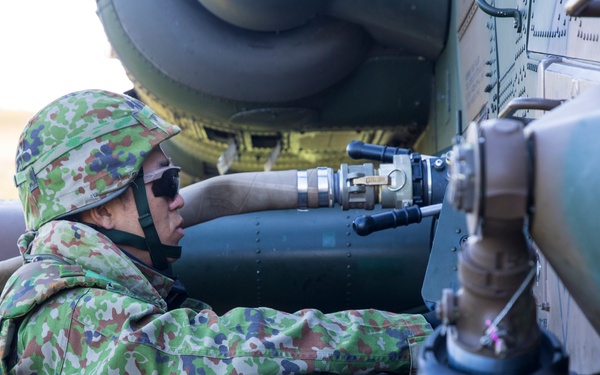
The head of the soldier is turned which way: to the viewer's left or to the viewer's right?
to the viewer's right

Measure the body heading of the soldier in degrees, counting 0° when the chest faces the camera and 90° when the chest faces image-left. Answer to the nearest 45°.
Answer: approximately 270°

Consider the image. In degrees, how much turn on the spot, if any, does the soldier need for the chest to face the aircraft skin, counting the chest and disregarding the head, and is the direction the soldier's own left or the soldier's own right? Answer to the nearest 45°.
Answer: approximately 45° to the soldier's own left
